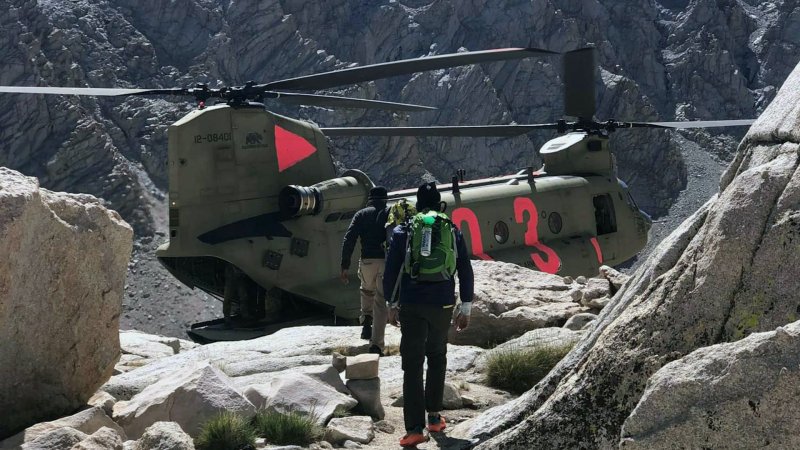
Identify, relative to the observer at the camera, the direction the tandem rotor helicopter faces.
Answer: facing away from the viewer and to the right of the viewer

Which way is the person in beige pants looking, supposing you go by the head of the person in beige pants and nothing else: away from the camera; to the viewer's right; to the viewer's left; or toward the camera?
away from the camera

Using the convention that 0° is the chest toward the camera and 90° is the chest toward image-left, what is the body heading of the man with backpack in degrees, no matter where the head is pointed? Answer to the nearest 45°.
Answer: approximately 180°

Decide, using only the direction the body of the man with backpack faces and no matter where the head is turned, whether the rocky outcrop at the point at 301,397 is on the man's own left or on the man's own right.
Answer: on the man's own left

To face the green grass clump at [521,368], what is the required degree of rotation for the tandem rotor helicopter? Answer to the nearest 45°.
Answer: approximately 90° to its right

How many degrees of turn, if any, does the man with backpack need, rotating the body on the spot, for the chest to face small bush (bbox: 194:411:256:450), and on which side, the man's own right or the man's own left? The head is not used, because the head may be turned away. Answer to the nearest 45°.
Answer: approximately 135° to the man's own left

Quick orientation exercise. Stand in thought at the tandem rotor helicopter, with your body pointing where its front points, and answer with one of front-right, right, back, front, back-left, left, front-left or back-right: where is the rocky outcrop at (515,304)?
right

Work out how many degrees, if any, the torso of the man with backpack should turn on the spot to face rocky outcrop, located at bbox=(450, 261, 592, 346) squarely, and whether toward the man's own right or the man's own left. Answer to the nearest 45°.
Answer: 0° — they already face it

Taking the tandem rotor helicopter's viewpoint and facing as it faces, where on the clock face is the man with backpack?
The man with backpack is roughly at 4 o'clock from the tandem rotor helicopter.

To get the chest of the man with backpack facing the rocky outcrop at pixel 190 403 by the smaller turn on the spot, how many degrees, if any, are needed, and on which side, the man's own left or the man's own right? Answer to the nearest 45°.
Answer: approximately 90° to the man's own left

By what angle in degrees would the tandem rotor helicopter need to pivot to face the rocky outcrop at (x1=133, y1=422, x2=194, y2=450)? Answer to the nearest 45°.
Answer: approximately 135° to its right

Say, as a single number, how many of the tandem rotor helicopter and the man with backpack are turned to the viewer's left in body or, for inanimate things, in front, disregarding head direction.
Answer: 0

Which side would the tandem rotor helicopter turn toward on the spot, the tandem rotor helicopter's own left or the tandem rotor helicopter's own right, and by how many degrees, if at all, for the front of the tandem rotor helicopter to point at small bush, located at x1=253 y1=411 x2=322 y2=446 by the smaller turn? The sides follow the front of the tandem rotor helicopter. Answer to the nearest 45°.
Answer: approximately 135° to the tandem rotor helicopter's own right

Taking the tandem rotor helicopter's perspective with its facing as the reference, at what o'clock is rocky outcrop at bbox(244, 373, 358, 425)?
The rocky outcrop is roughly at 4 o'clock from the tandem rotor helicopter.

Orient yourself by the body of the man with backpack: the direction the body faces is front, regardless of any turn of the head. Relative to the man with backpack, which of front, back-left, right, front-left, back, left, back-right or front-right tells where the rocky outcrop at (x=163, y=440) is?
back-left

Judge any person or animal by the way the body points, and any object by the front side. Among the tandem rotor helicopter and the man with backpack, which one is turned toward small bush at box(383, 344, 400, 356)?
the man with backpack

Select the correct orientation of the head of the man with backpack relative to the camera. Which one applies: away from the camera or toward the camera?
away from the camera
